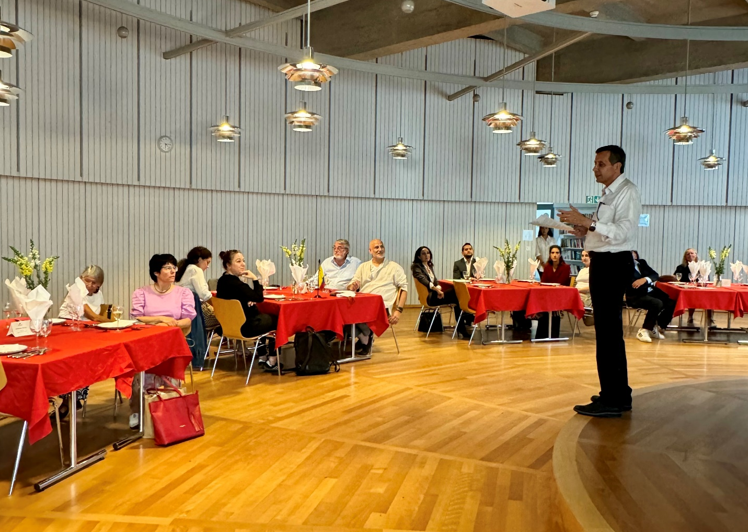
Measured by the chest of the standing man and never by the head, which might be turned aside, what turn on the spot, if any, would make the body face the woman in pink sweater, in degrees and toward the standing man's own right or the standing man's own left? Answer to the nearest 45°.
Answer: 0° — they already face them

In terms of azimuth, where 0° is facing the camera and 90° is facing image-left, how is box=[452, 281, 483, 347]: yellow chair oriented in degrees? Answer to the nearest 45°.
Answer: approximately 225°

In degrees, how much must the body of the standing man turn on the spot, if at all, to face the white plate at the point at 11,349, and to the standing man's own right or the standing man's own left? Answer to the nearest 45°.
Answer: approximately 45° to the standing man's own left

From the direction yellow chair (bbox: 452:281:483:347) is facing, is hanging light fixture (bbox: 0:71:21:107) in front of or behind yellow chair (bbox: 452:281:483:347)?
behind

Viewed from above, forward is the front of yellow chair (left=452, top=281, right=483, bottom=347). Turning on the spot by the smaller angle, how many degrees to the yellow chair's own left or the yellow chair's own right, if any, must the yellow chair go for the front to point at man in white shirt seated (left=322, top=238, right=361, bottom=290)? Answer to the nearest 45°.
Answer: approximately 135° to the yellow chair's own left

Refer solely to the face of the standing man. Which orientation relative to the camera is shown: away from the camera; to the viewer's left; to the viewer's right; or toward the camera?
to the viewer's left

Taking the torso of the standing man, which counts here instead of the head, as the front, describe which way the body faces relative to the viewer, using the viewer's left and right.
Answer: facing to the left of the viewer

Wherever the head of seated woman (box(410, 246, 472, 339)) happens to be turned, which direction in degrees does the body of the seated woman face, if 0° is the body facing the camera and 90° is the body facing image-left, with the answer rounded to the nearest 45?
approximately 315°

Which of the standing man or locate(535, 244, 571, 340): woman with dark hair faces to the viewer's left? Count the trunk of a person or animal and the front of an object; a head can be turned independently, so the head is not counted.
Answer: the standing man
